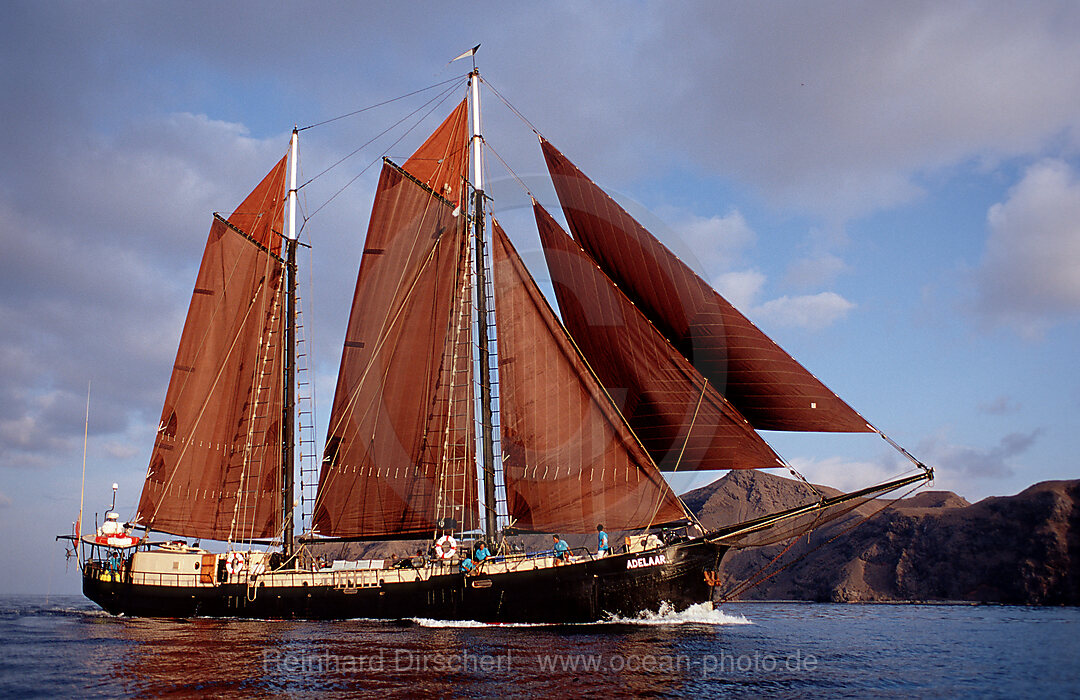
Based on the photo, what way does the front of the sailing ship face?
to the viewer's right
